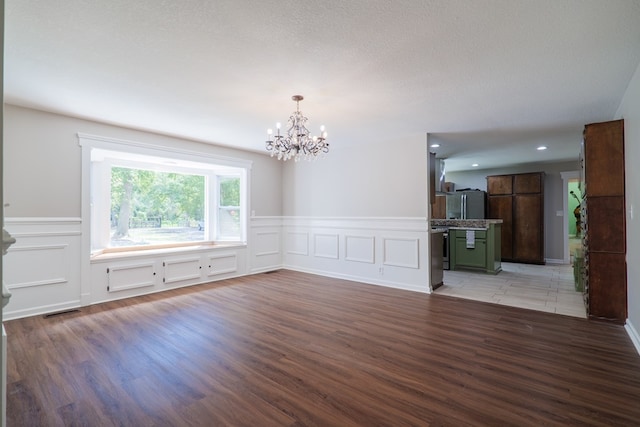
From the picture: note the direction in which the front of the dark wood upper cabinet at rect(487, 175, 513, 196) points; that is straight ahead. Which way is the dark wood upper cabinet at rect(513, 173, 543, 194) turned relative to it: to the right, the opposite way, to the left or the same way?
the same way

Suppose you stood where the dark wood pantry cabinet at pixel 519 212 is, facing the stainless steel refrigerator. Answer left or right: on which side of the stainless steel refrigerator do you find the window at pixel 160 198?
left

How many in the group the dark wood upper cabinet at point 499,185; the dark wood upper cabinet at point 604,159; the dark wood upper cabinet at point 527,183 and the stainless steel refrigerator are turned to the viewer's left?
1

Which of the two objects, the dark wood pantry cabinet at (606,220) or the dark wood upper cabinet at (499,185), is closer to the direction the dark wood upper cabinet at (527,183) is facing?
the dark wood pantry cabinet

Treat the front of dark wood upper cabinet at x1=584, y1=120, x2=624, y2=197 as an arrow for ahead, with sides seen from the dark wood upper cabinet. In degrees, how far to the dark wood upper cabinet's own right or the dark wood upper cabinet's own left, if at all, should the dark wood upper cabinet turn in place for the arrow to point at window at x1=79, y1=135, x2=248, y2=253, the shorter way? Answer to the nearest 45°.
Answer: approximately 45° to the dark wood upper cabinet's own left

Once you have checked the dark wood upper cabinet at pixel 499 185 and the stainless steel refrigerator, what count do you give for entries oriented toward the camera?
2

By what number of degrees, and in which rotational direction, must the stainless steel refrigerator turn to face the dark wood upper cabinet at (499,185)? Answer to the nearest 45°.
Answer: approximately 90° to its left

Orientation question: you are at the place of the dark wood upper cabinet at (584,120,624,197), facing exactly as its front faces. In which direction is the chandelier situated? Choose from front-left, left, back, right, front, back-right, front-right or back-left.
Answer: front-left

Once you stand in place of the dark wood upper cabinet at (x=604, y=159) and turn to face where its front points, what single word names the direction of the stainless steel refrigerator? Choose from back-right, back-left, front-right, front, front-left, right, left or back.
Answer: front-right

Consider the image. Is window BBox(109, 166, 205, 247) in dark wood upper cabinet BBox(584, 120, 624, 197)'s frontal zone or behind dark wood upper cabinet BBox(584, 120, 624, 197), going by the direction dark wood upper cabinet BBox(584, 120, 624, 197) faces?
frontal zone

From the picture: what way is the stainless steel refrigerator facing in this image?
toward the camera

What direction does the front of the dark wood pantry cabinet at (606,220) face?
to the viewer's left

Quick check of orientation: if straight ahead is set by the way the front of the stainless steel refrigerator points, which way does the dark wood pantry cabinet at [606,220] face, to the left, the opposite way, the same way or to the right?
to the right

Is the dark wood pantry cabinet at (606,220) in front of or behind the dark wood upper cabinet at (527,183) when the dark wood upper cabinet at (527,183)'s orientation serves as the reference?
in front

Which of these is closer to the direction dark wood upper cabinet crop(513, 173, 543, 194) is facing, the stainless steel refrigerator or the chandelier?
the chandelier

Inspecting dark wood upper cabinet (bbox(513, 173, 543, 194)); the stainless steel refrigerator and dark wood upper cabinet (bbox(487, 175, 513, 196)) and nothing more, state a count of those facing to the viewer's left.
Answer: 0

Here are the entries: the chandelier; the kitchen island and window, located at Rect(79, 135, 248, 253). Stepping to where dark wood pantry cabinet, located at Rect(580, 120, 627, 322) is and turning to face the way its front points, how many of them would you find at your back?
0
